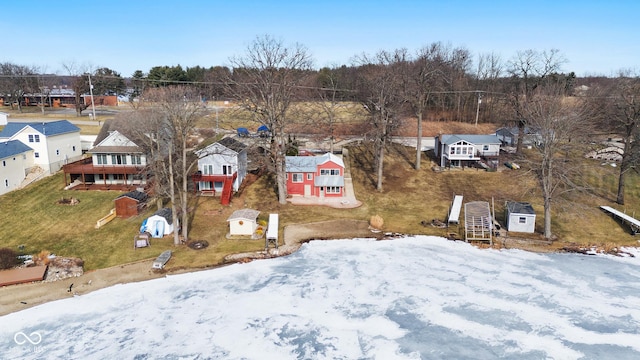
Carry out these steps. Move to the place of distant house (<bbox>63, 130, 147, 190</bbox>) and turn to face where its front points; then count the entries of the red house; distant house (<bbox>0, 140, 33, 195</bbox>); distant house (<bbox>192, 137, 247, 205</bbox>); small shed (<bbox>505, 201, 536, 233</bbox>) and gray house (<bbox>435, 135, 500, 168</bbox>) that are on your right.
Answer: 1

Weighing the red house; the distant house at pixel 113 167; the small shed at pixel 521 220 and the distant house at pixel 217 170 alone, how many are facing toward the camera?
4

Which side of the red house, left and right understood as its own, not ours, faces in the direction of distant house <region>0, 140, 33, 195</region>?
right

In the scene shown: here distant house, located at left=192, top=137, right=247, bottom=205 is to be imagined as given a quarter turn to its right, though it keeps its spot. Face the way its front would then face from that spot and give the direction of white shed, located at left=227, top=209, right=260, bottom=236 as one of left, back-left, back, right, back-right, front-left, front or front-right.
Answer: left

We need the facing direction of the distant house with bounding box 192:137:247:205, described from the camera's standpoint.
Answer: facing the viewer

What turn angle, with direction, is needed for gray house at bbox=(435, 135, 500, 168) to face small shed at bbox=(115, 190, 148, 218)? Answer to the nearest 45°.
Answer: approximately 45° to its right

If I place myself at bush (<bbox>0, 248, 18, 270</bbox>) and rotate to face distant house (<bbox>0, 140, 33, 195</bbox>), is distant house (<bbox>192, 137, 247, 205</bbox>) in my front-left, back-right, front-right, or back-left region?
front-right

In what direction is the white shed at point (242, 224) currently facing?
toward the camera

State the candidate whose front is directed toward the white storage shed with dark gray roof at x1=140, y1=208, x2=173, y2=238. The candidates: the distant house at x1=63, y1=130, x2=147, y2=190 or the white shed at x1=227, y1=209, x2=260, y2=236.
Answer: the distant house

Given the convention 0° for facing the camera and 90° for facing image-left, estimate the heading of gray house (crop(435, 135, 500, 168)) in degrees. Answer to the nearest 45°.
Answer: approximately 0°

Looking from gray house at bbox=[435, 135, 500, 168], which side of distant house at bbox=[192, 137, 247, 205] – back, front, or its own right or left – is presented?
left

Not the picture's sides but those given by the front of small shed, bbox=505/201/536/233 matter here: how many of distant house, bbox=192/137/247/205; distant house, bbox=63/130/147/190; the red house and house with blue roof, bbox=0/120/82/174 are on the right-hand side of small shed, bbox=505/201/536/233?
4

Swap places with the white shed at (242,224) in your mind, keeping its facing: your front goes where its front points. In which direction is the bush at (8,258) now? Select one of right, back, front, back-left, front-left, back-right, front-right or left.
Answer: right

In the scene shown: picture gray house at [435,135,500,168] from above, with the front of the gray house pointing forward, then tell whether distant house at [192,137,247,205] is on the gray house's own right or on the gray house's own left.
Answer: on the gray house's own right

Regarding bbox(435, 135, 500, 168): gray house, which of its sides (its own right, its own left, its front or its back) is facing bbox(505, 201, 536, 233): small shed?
front

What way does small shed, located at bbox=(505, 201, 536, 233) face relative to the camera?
toward the camera
